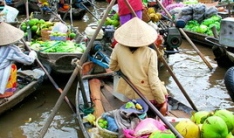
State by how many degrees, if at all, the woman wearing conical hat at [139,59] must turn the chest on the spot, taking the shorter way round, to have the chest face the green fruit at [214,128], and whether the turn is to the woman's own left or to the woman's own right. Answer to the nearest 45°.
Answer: approximately 135° to the woman's own right

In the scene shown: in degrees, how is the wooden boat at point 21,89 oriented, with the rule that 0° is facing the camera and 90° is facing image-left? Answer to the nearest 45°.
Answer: approximately 225°

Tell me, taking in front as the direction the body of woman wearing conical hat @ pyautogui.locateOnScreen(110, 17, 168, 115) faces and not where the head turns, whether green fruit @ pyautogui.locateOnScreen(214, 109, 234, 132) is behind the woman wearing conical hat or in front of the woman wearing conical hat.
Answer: behind

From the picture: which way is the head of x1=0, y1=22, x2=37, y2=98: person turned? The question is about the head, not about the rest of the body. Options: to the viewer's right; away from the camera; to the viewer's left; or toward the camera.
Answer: to the viewer's right

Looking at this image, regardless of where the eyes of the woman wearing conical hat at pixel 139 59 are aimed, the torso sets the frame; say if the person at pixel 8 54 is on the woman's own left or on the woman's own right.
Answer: on the woman's own left

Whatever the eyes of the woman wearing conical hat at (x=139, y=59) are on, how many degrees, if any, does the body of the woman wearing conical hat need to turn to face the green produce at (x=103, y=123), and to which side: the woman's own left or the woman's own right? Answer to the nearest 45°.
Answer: approximately 135° to the woman's own left

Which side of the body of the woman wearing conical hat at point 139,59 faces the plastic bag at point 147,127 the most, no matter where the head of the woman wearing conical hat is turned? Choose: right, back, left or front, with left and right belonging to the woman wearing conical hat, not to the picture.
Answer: back

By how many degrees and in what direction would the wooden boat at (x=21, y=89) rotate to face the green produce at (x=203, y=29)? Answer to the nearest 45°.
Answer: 0° — it already faces it

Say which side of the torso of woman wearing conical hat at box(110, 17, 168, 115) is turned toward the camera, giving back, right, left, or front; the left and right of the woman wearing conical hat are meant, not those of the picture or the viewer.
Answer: back

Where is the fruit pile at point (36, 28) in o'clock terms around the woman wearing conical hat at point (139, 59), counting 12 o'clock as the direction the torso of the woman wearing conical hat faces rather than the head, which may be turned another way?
The fruit pile is roughly at 11 o'clock from the woman wearing conical hat.
